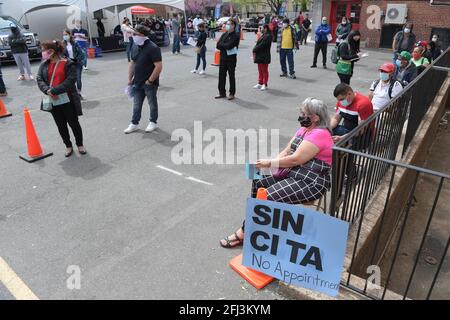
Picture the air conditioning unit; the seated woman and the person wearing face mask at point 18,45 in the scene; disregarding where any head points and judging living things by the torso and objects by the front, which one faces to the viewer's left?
the seated woman

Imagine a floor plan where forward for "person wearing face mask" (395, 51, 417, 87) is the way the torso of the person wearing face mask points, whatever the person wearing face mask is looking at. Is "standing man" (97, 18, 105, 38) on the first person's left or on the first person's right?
on the first person's right

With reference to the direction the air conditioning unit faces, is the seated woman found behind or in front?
in front

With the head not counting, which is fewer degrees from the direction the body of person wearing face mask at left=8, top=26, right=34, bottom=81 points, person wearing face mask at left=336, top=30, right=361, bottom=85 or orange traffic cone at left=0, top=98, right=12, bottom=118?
the orange traffic cone

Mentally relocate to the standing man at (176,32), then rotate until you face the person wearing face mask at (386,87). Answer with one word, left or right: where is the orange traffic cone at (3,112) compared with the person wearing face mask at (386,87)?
right

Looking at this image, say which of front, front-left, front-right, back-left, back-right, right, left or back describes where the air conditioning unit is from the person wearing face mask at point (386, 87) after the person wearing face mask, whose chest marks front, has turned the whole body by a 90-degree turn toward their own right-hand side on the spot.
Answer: front-right

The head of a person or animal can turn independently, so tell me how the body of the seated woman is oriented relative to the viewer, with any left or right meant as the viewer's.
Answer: facing to the left of the viewer

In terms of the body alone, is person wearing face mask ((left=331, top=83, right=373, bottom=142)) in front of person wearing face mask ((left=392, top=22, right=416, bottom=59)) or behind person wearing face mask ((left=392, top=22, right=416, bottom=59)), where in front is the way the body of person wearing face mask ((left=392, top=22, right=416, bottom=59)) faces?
in front

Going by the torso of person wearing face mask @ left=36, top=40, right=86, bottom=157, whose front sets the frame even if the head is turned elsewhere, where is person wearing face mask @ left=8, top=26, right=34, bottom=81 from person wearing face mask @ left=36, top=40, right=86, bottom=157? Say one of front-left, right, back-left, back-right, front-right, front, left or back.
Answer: back-right

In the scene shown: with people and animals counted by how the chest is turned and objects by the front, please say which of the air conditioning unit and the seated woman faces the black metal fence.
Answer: the air conditioning unit

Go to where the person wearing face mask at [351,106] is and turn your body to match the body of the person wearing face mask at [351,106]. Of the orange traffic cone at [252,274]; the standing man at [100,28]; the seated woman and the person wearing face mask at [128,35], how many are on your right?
2

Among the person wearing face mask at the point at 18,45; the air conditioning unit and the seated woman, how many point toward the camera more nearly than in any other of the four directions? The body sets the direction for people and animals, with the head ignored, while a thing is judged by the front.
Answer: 2

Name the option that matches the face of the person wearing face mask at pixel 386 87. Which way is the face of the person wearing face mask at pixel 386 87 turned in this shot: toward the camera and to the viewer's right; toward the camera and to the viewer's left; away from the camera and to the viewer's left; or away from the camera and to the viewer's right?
toward the camera and to the viewer's left
